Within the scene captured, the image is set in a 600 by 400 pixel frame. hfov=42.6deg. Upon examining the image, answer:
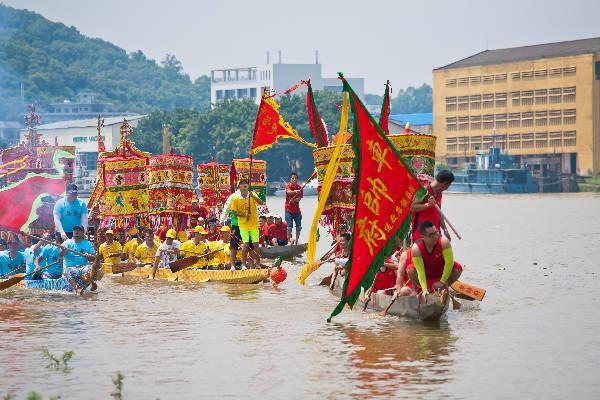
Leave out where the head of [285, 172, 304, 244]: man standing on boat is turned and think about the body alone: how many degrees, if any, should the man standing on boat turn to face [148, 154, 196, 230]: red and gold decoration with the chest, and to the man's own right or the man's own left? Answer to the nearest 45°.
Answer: approximately 90° to the man's own right

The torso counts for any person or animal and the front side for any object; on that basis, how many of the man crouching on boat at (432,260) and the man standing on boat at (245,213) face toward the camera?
2

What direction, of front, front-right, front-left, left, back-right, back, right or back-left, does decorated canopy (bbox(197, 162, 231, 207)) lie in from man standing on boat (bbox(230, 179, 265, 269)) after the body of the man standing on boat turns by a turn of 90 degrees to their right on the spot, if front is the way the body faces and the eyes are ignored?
right

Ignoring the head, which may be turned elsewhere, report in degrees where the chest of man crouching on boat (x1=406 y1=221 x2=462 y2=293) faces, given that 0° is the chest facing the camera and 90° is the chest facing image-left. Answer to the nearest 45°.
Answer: approximately 0°
